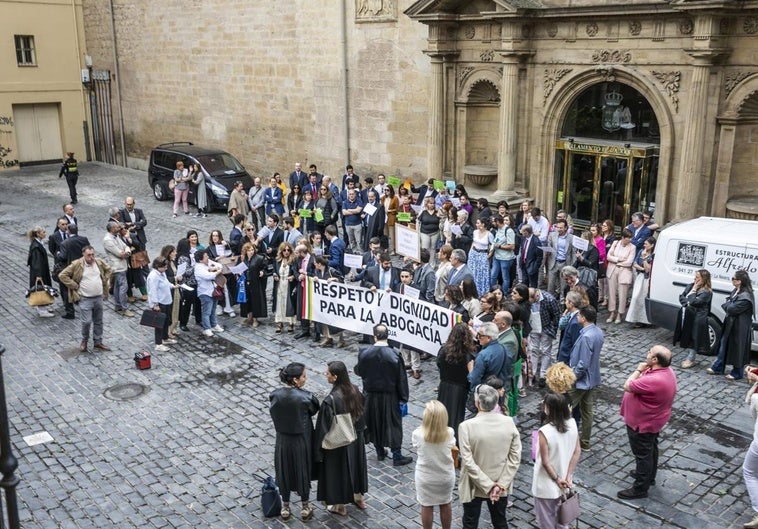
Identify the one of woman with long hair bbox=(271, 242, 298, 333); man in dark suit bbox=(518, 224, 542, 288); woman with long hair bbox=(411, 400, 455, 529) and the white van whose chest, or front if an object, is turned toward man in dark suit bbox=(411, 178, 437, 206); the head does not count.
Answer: woman with long hair bbox=(411, 400, 455, 529)

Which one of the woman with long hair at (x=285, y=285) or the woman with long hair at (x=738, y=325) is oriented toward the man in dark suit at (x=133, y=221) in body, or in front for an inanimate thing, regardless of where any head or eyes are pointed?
the woman with long hair at (x=738, y=325)

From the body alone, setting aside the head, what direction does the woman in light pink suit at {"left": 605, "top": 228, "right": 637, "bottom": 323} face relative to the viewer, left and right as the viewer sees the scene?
facing the viewer and to the left of the viewer

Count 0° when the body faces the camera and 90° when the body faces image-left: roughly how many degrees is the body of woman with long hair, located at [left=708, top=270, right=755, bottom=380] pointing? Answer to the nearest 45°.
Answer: approximately 90°

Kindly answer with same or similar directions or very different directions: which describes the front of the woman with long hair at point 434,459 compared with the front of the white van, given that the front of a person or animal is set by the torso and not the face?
very different directions

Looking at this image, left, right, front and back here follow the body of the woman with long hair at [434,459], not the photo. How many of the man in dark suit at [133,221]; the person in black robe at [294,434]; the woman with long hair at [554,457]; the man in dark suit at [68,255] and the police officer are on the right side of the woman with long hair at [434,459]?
1

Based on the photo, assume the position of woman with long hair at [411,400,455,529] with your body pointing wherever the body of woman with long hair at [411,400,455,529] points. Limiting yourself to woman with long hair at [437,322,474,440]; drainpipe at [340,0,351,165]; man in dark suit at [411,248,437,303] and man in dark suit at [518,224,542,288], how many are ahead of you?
4

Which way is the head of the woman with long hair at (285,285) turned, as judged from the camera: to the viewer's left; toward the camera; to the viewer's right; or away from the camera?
toward the camera

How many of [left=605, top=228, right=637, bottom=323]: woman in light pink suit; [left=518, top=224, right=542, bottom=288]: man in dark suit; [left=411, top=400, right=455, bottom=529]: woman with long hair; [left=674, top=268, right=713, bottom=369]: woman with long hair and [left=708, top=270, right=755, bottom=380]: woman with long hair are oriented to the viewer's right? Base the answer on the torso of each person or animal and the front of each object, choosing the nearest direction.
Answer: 0

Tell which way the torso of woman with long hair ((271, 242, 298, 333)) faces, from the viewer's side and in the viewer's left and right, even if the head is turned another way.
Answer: facing the viewer

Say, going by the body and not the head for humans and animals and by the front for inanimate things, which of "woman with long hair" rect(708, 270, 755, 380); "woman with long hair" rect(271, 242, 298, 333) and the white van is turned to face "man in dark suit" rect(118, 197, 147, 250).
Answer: "woman with long hair" rect(708, 270, 755, 380)

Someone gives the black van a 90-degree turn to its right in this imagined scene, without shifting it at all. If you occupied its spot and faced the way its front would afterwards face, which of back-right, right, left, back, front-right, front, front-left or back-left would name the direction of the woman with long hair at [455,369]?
front-left

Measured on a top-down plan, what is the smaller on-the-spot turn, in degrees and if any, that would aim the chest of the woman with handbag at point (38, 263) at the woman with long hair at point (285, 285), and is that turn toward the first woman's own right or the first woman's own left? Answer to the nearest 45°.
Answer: approximately 45° to the first woman's own right

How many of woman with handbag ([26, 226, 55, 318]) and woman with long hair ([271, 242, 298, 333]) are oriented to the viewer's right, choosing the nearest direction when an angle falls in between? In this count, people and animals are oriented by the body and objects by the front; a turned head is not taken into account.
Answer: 1

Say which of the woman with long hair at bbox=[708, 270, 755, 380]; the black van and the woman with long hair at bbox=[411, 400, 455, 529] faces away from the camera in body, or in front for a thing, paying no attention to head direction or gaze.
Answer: the woman with long hair at bbox=[411, 400, 455, 529]

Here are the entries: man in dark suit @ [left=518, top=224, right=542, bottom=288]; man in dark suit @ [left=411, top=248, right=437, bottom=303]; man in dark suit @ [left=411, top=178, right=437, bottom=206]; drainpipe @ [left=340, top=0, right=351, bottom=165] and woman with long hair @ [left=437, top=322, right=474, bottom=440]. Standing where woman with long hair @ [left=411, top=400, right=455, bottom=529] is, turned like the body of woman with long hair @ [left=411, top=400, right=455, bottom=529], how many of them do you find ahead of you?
5

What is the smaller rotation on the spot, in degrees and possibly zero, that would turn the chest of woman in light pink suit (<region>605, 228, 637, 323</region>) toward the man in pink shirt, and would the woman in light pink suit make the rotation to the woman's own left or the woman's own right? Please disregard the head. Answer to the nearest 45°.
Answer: approximately 45° to the woman's own left

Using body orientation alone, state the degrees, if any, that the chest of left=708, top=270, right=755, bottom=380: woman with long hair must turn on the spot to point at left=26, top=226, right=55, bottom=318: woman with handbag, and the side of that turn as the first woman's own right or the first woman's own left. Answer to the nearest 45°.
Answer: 0° — they already face them
